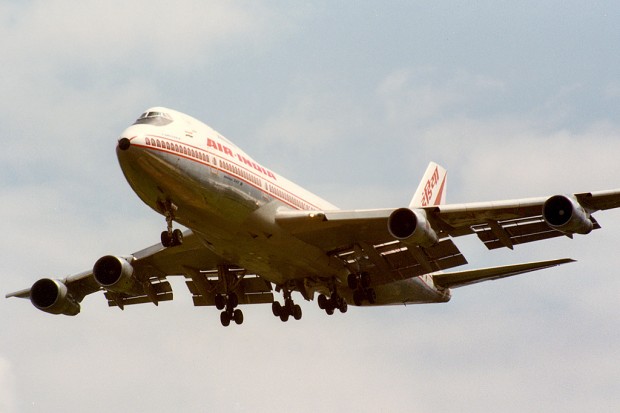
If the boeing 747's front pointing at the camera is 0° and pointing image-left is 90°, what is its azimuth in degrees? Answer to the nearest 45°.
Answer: approximately 45°
